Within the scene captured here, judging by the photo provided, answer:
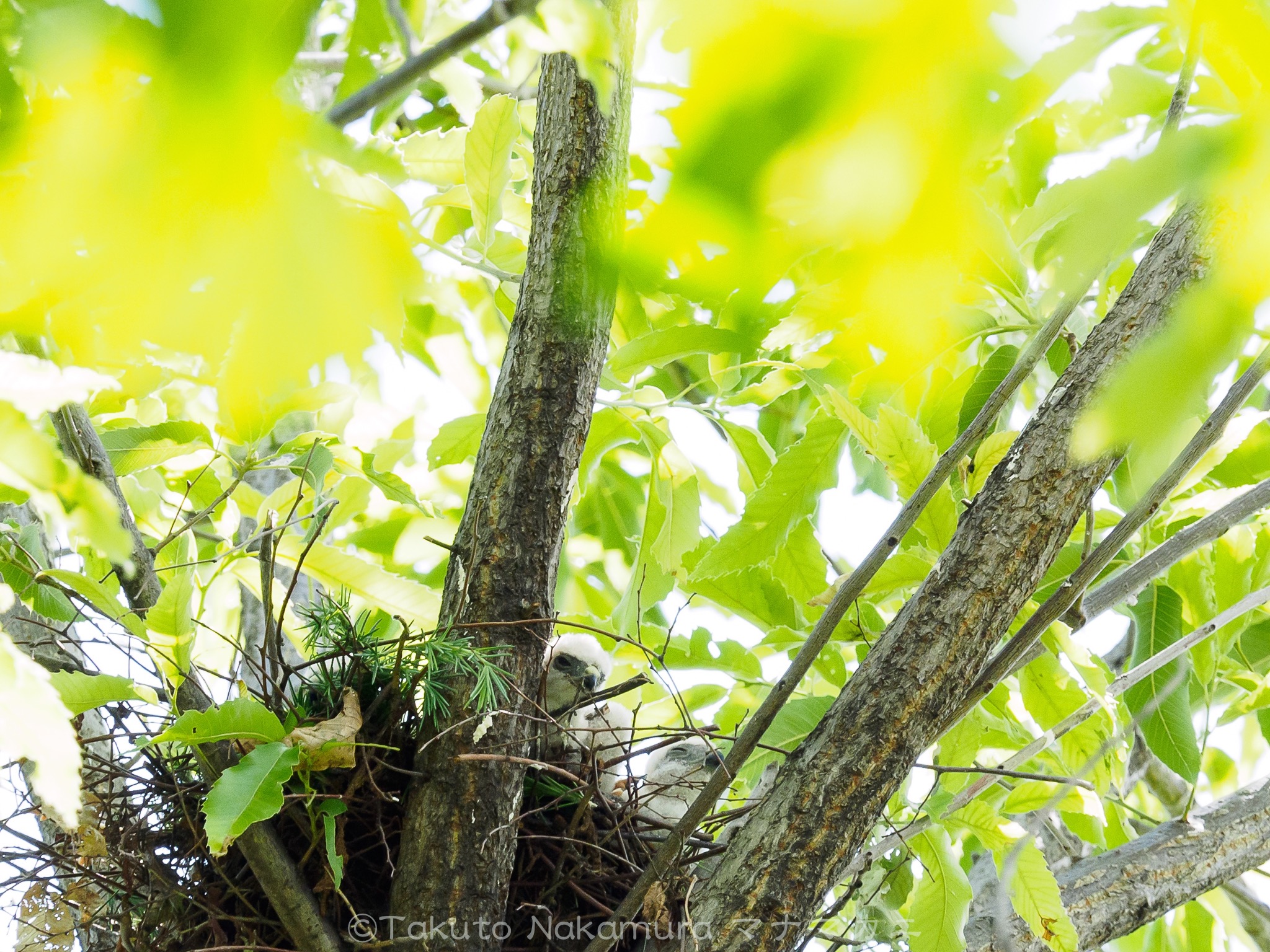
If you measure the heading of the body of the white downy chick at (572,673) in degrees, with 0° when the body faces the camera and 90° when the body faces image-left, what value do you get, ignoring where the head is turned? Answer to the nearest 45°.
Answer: approximately 315°

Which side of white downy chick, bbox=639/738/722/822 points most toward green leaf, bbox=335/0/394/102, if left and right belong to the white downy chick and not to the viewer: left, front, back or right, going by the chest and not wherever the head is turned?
right

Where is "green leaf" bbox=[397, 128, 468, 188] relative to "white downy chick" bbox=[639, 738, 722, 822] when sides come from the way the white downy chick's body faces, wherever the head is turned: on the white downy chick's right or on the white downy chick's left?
on the white downy chick's right
